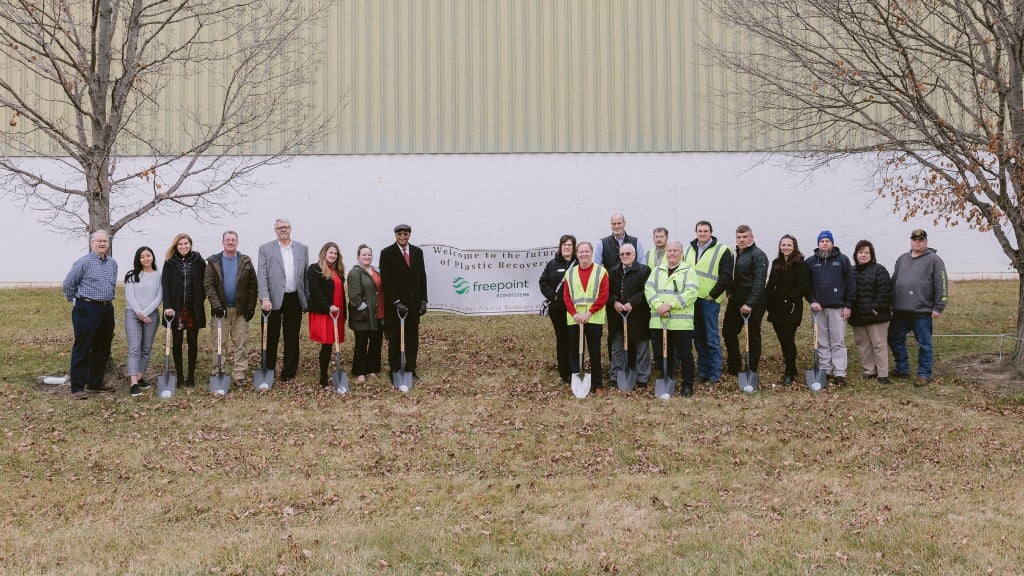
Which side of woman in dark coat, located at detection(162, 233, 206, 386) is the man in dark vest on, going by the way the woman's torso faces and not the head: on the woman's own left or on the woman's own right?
on the woman's own left

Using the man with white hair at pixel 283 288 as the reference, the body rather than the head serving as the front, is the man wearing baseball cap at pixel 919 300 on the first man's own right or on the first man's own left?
on the first man's own left

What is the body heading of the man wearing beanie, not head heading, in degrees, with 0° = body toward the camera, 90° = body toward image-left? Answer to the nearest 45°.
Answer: approximately 0°

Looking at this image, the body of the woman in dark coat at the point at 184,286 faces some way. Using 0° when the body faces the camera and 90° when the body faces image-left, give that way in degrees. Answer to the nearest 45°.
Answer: approximately 0°

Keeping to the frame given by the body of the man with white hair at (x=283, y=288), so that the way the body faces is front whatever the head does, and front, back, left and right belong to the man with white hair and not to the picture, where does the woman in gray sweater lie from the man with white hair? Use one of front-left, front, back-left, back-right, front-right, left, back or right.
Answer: right

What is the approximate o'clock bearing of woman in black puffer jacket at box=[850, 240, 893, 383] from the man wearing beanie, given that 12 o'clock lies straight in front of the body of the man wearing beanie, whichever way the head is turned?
The woman in black puffer jacket is roughly at 8 o'clock from the man wearing beanie.

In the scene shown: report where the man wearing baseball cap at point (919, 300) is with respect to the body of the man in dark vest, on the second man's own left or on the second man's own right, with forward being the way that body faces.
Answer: on the second man's own left
